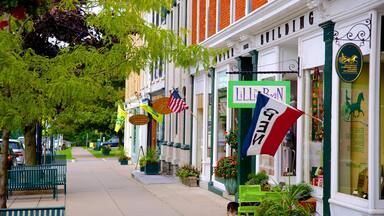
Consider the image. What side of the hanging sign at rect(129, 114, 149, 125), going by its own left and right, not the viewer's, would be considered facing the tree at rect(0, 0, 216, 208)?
front

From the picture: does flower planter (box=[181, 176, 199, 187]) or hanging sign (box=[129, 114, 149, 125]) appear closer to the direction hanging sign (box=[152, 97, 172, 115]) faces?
the flower planter

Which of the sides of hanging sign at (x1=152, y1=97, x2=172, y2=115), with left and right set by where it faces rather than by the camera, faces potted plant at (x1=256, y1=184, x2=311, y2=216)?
front

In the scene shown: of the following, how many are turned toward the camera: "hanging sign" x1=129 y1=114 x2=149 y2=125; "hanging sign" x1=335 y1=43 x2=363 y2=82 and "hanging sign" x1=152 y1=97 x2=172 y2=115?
3

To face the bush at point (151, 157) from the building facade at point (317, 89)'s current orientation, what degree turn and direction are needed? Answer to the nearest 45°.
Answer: approximately 135° to its right

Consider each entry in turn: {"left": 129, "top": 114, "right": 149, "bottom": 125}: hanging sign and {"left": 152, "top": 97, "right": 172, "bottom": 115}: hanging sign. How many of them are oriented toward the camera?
2

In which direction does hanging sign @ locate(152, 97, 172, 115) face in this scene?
toward the camera

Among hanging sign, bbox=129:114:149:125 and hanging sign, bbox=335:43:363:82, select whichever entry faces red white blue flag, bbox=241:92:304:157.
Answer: hanging sign, bbox=129:114:149:125

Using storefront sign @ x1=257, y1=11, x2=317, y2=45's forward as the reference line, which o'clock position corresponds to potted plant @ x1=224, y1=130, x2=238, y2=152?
The potted plant is roughly at 4 o'clock from the storefront sign.

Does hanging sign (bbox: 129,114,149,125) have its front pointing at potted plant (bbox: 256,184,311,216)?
yes

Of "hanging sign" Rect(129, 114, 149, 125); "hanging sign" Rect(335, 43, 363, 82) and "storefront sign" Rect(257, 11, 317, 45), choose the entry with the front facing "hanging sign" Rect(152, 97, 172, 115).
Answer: "hanging sign" Rect(129, 114, 149, 125)

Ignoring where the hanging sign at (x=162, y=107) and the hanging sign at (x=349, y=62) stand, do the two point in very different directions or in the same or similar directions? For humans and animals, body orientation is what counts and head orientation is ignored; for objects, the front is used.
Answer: same or similar directions

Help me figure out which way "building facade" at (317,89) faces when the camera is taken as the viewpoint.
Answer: facing the viewer and to the left of the viewer

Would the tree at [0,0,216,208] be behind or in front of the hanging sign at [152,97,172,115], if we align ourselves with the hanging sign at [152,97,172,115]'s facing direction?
in front

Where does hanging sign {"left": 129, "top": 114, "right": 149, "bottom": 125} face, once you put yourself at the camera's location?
facing the viewer
